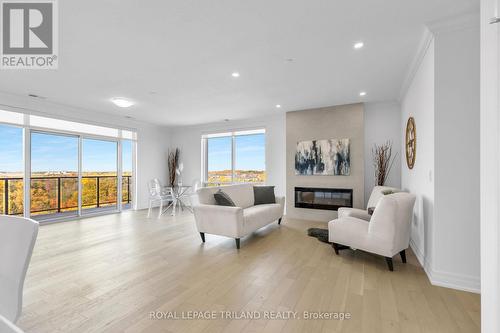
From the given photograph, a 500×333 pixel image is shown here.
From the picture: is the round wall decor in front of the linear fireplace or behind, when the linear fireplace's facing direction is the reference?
in front

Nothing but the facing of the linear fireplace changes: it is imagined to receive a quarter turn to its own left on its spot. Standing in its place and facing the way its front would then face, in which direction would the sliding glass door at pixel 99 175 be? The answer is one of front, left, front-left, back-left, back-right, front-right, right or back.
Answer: back

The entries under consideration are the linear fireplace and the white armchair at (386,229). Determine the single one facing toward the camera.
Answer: the linear fireplace

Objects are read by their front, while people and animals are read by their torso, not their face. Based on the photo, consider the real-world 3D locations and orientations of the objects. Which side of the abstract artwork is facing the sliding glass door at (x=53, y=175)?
right

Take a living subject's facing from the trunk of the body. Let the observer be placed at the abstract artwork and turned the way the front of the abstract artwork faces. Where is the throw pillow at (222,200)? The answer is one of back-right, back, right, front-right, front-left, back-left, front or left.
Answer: front-right

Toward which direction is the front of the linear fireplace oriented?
toward the camera

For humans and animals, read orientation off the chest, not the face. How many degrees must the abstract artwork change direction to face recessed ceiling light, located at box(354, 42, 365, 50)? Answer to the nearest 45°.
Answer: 0° — it already faces it

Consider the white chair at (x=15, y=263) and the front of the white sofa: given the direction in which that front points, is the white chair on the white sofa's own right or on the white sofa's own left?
on the white sofa's own right

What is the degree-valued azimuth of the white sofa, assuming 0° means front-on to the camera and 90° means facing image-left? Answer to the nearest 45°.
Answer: approximately 315°

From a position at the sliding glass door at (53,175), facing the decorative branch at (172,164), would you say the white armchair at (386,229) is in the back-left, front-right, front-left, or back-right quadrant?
front-right

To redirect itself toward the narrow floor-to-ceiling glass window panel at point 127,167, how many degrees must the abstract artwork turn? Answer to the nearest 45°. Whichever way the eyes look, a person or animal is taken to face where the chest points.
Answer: approximately 90° to its right

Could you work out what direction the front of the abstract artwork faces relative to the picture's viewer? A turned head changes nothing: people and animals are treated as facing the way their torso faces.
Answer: facing the viewer

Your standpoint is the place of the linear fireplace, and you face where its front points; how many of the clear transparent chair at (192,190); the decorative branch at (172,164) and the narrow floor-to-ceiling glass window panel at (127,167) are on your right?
3

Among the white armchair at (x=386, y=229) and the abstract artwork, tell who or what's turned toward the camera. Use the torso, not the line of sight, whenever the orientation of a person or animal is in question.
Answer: the abstract artwork

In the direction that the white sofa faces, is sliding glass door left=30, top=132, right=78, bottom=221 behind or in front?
behind

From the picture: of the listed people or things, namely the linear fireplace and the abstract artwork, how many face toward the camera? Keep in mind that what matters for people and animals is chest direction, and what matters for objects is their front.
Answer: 2

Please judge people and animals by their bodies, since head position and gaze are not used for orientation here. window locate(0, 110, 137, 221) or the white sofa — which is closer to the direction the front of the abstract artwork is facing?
the white sofa
